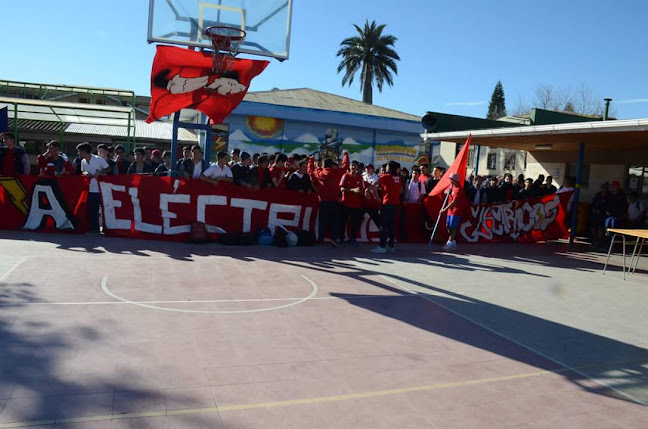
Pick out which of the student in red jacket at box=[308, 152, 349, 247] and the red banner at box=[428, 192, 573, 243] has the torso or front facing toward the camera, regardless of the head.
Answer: the red banner

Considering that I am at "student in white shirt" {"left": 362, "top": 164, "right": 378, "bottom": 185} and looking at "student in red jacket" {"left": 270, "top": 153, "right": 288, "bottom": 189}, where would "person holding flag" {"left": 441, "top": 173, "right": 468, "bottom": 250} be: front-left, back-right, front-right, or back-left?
back-left

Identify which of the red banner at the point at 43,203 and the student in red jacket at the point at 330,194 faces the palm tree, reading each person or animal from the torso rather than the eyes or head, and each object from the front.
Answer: the student in red jacket

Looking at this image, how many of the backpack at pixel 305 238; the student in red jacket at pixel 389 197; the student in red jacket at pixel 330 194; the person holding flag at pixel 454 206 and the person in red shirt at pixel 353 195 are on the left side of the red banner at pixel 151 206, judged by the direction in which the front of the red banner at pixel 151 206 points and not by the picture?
5

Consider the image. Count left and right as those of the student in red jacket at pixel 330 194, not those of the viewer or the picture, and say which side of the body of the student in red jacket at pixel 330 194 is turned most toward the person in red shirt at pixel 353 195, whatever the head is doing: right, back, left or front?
right

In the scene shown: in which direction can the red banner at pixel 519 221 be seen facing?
toward the camera

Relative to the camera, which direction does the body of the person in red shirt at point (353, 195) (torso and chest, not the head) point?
toward the camera
